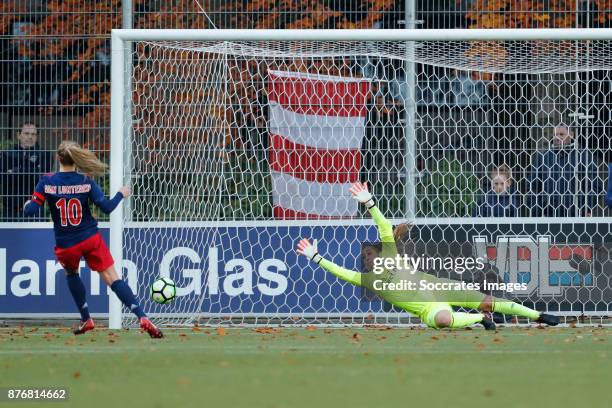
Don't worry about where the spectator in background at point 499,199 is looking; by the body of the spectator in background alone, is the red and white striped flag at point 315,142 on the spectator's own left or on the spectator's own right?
on the spectator's own right

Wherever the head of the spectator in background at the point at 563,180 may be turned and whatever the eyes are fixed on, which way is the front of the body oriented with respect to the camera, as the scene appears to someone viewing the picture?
toward the camera

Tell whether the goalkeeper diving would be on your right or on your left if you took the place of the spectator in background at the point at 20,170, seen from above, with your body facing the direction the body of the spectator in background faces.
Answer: on your left

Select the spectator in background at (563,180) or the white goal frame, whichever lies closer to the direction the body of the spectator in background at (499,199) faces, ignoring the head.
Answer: the white goal frame

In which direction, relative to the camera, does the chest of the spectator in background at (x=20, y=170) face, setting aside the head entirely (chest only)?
toward the camera

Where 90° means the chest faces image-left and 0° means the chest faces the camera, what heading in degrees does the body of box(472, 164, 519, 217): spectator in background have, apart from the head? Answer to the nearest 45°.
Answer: approximately 0°

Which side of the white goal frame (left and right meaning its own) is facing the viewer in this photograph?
front

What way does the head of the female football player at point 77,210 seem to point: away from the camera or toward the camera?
away from the camera

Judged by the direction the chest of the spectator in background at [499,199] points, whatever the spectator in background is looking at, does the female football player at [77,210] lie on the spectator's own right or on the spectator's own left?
on the spectator's own right

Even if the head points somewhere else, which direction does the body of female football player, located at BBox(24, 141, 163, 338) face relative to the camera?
away from the camera
